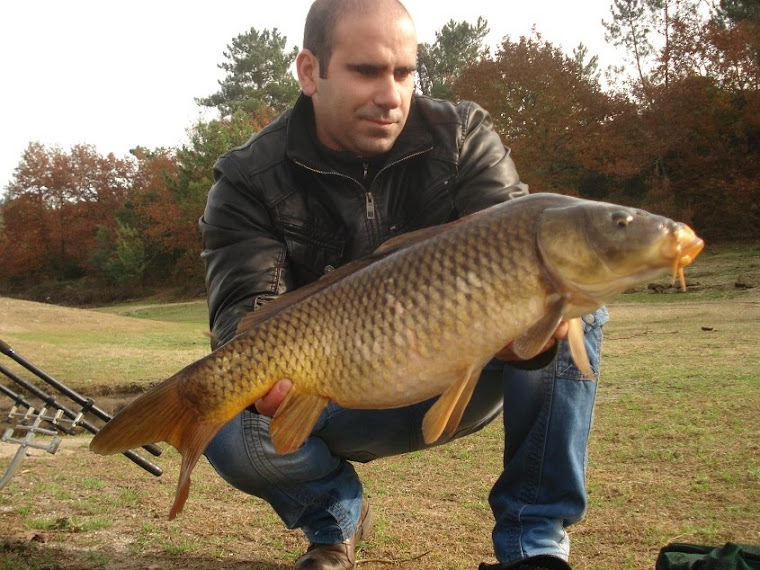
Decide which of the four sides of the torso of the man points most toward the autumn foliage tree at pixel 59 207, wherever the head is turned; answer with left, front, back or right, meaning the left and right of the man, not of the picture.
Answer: back

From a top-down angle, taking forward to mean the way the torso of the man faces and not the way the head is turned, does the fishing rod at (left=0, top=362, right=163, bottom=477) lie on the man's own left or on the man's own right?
on the man's own right

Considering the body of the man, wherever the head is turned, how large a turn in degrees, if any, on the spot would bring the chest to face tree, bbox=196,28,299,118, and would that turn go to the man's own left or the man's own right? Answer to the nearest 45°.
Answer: approximately 180°

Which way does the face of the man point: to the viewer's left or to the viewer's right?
to the viewer's right

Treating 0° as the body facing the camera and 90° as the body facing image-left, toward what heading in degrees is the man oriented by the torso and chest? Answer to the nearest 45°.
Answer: approximately 0°

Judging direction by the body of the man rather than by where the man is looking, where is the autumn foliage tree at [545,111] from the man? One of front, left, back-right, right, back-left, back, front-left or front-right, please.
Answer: back

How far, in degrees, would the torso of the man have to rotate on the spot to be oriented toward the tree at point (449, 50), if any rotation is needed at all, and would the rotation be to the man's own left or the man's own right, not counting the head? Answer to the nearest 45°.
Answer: approximately 180°
